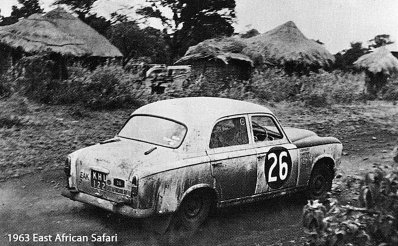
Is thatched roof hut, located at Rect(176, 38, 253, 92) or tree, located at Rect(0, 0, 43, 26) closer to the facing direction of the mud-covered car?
the thatched roof hut

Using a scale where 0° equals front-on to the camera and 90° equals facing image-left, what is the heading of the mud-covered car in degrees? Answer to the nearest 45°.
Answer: approximately 225°

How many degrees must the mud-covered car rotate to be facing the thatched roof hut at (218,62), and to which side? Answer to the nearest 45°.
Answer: approximately 45° to its left

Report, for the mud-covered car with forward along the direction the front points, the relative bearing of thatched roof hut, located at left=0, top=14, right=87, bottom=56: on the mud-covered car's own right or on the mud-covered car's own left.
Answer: on the mud-covered car's own left

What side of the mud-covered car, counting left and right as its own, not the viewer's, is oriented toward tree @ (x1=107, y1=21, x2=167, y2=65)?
left

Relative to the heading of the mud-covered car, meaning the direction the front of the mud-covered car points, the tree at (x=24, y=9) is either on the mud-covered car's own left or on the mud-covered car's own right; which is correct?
on the mud-covered car's own left

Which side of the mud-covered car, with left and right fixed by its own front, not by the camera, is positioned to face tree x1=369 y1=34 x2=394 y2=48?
front

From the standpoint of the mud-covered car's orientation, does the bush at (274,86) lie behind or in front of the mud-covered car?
in front
